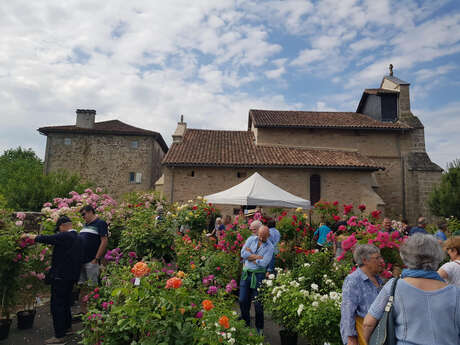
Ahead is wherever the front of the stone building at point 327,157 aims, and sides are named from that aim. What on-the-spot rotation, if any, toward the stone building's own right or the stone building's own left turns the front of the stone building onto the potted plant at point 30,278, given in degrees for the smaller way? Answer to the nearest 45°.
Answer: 0° — it already faces it

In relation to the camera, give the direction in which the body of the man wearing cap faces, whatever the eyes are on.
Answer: to the viewer's left

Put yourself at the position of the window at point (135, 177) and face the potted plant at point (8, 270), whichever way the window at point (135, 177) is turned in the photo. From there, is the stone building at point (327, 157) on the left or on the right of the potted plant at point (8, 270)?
left

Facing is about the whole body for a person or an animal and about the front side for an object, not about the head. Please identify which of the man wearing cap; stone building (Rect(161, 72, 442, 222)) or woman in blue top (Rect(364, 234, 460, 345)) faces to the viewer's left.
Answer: the man wearing cap

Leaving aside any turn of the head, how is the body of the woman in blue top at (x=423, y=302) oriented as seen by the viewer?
away from the camera

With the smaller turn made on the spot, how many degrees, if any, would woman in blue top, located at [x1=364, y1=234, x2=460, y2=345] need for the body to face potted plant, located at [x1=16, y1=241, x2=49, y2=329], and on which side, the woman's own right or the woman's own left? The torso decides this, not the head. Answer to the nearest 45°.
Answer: approximately 90° to the woman's own left

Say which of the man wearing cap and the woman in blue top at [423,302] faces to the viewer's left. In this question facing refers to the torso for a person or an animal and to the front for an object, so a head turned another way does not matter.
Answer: the man wearing cap

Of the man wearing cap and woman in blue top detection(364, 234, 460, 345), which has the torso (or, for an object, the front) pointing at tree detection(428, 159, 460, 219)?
the woman in blue top
